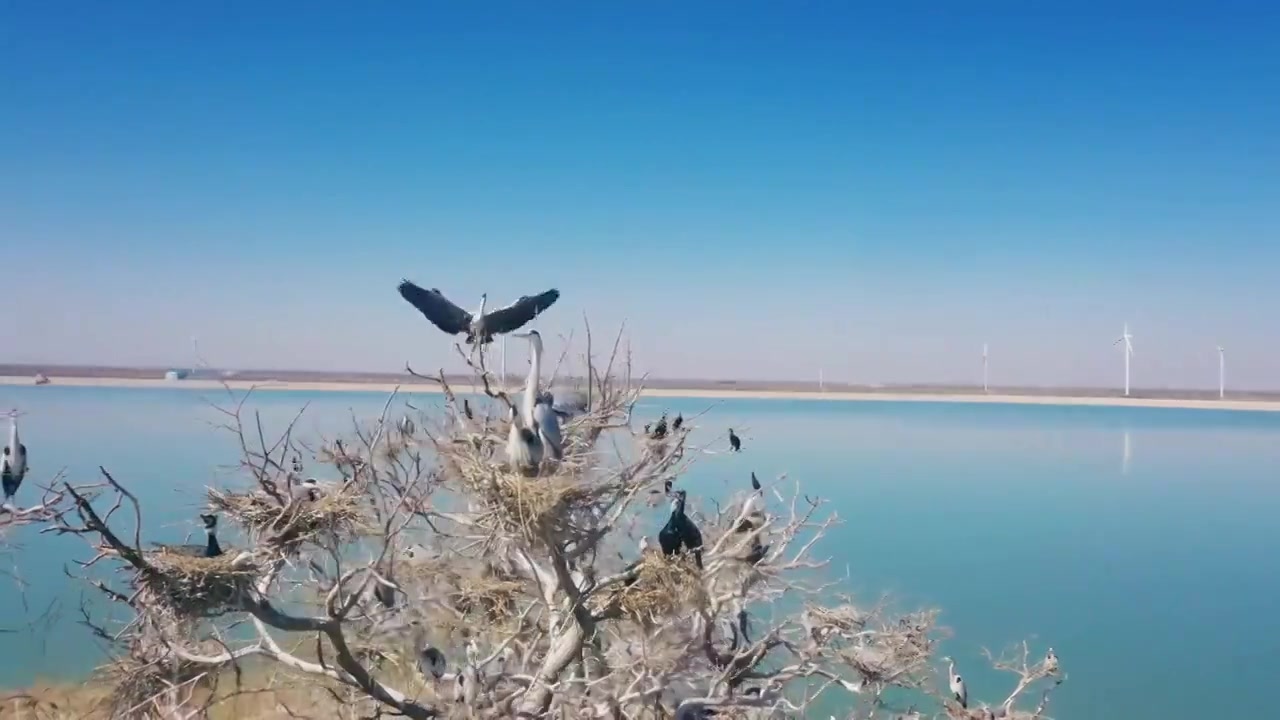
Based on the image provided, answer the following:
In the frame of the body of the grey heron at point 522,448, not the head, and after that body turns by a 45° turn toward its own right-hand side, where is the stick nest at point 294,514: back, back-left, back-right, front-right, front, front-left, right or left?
front

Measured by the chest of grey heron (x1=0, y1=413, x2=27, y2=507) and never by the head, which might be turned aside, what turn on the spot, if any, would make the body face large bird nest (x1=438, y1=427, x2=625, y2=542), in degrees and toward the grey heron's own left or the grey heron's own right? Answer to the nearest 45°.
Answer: approximately 45° to the grey heron's own left

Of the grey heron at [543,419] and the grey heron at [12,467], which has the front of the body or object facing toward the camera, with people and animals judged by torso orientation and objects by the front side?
the grey heron at [12,467]

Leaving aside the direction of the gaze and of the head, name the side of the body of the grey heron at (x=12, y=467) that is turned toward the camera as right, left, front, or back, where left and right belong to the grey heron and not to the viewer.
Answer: front

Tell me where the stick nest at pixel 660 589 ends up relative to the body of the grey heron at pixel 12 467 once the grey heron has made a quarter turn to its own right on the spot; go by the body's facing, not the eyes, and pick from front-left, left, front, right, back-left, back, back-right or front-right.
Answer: back-left
